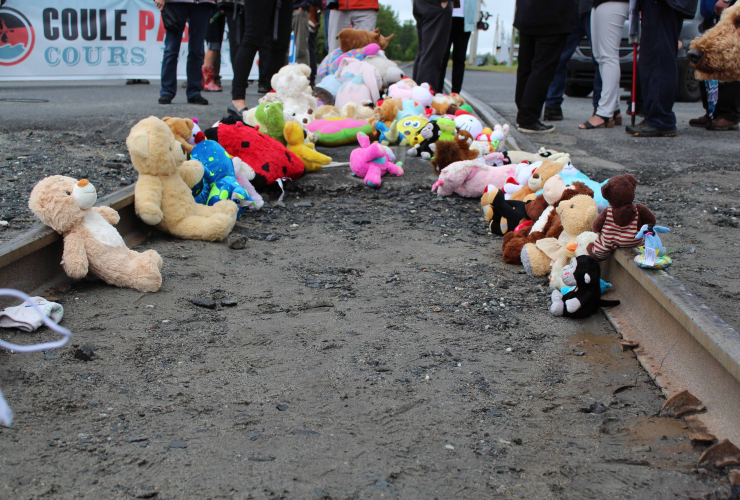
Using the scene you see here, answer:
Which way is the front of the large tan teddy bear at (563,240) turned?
to the viewer's left

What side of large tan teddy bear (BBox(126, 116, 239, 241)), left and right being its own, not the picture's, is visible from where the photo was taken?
right
